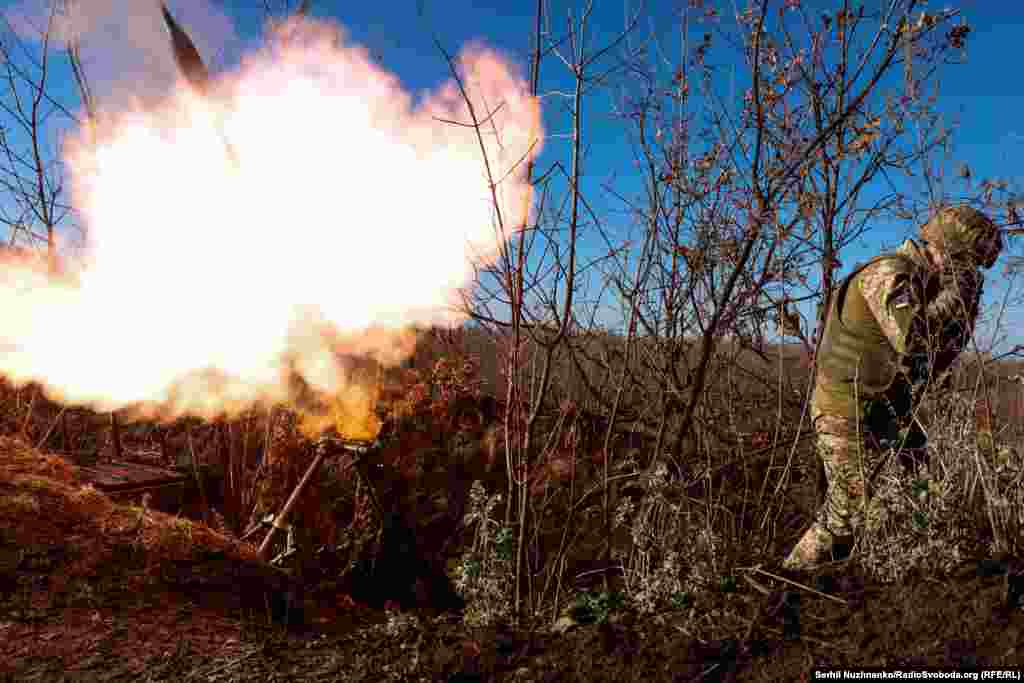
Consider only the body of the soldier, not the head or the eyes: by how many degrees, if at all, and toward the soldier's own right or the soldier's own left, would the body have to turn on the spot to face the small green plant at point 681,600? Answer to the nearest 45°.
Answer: approximately 135° to the soldier's own right

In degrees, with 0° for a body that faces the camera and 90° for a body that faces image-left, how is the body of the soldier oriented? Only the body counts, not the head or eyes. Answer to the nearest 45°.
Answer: approximately 270°

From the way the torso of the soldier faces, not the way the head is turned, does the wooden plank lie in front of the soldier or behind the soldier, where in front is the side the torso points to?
behind

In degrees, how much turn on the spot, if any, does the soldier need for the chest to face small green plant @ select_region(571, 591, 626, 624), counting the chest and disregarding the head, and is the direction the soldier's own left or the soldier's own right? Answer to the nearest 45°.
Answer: approximately 135° to the soldier's own right
